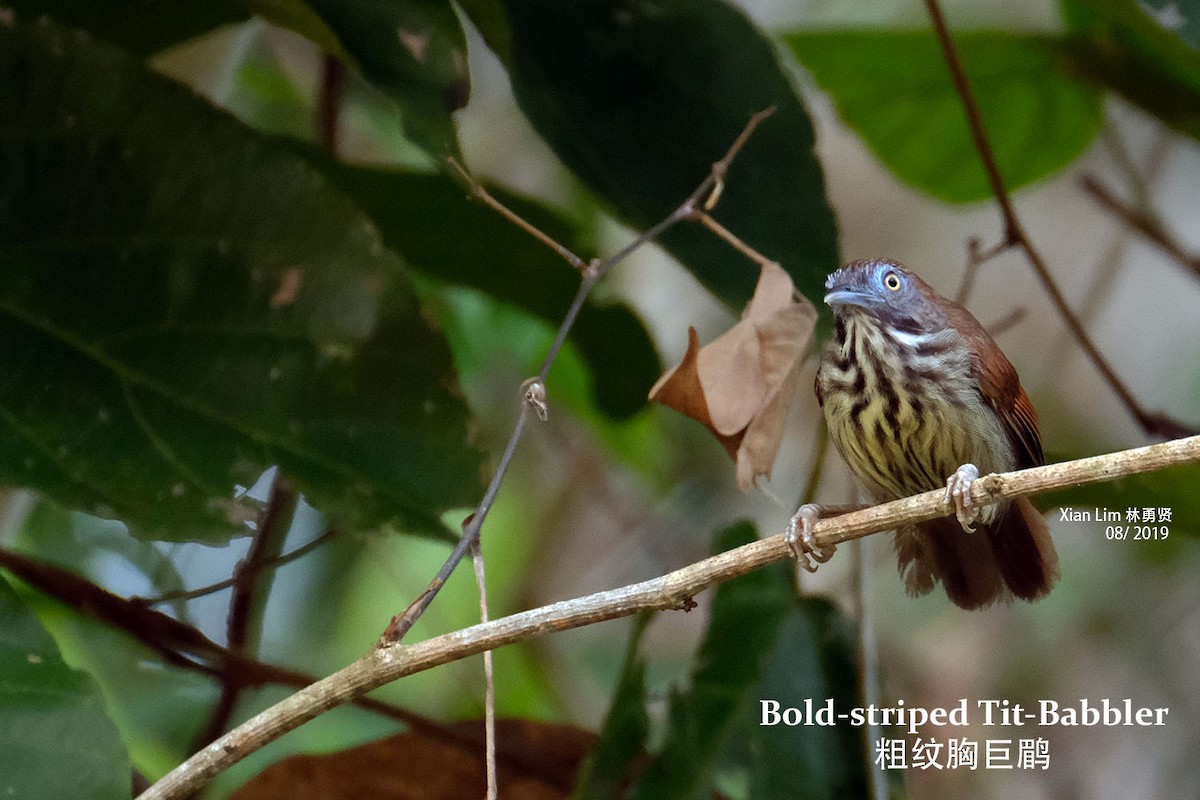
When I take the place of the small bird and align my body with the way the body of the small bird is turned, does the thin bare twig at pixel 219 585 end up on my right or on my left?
on my right

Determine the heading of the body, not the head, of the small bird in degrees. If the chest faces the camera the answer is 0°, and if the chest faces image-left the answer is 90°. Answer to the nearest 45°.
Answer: approximately 45°
